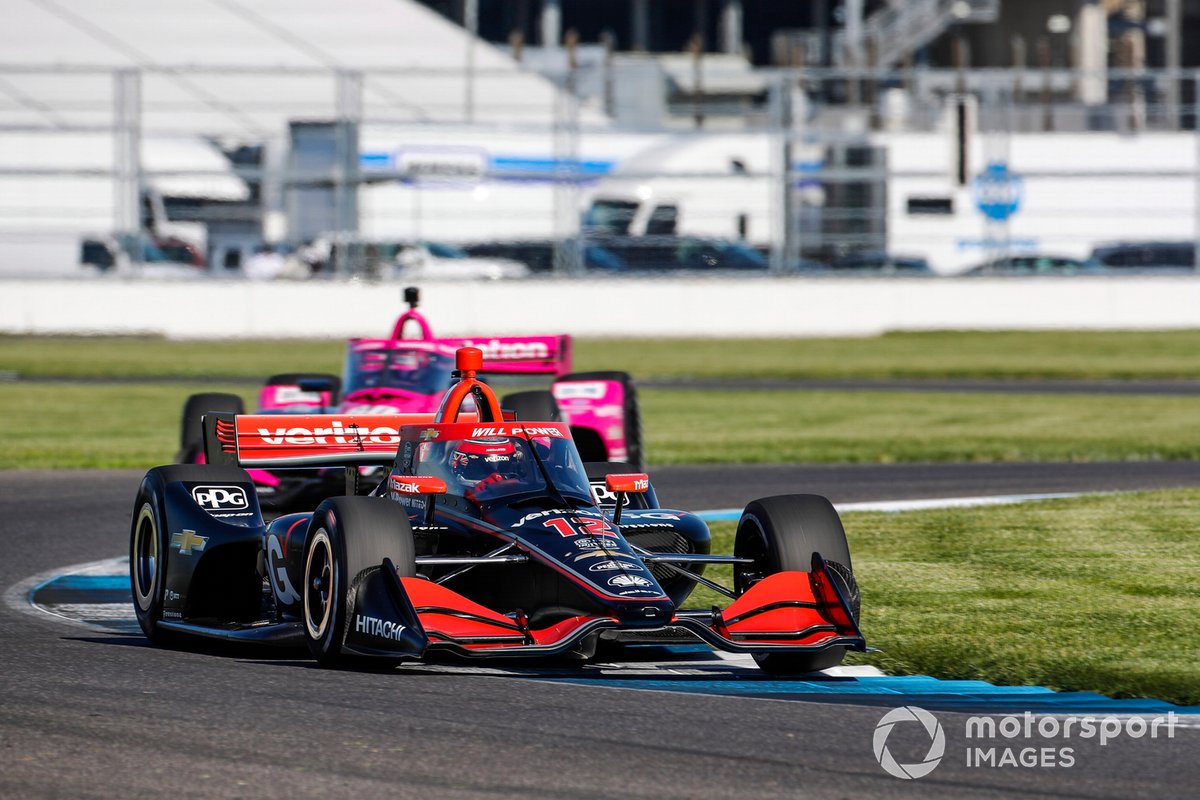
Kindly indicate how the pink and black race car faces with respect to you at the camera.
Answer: facing the viewer and to the left of the viewer
